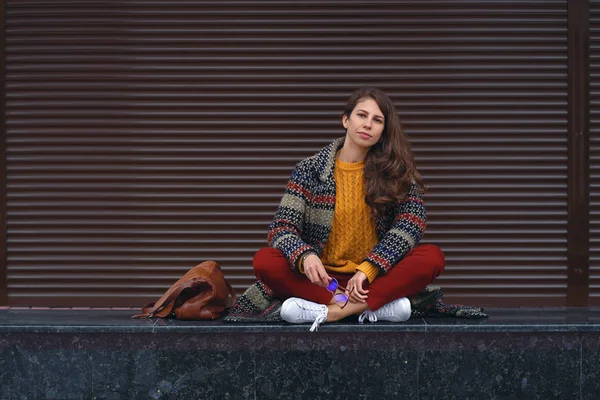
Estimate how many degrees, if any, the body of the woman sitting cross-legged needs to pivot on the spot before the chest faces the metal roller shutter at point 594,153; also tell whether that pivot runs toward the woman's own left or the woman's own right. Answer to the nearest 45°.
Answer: approximately 135° to the woman's own left

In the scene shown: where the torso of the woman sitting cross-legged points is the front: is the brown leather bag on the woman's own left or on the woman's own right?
on the woman's own right

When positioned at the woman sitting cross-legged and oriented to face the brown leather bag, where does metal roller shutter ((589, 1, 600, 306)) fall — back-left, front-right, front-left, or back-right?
back-right

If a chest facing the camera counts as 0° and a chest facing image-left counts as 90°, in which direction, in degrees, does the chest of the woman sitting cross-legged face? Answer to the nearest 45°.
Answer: approximately 0°
